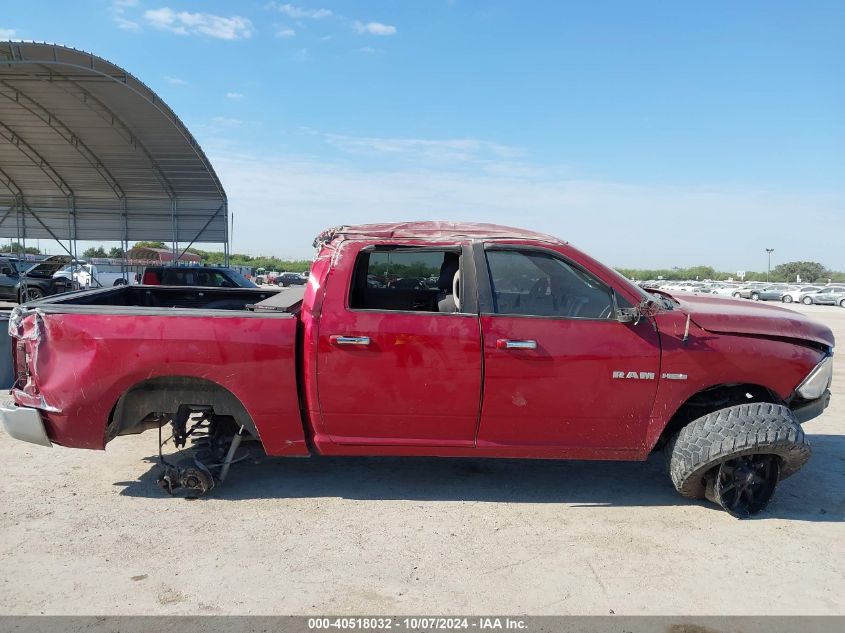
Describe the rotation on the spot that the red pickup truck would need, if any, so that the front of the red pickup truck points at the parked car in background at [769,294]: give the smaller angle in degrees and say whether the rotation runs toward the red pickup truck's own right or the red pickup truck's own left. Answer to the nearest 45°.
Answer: approximately 45° to the red pickup truck's own left

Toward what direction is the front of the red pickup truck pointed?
to the viewer's right

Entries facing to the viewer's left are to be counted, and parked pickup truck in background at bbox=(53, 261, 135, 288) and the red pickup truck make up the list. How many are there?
1

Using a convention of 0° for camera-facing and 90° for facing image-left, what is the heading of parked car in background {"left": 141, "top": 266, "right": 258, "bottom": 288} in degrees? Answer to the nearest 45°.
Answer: approximately 270°

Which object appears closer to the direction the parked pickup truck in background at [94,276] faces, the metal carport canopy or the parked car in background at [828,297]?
the metal carport canopy

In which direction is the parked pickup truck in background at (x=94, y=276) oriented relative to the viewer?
to the viewer's left

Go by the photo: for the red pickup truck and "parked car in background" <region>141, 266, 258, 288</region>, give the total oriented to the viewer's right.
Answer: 2

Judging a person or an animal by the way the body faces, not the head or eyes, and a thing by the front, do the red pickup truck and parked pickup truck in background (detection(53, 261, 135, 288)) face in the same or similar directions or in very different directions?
very different directions

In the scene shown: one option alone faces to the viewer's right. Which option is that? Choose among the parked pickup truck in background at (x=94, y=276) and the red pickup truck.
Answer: the red pickup truck
